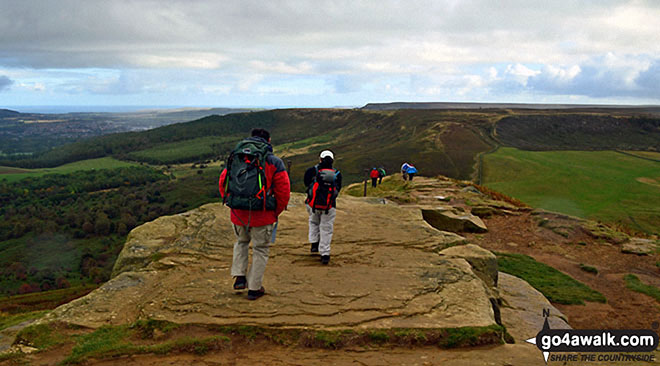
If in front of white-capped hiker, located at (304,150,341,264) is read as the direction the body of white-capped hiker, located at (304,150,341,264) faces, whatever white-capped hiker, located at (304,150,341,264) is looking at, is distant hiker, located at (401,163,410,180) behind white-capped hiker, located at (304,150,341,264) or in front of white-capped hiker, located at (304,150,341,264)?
in front

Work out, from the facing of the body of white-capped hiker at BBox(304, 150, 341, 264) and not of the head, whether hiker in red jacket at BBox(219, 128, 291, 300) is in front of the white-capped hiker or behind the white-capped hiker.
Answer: behind

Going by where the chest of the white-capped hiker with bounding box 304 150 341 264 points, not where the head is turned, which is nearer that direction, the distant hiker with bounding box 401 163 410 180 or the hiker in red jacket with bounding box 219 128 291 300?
the distant hiker

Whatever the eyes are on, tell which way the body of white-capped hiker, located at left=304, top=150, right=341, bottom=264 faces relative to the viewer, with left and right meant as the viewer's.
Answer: facing away from the viewer
